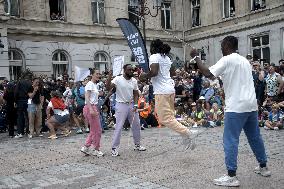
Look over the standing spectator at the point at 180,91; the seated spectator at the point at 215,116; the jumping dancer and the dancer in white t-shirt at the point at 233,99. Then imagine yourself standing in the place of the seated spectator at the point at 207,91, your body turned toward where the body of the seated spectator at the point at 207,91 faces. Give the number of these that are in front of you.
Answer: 3

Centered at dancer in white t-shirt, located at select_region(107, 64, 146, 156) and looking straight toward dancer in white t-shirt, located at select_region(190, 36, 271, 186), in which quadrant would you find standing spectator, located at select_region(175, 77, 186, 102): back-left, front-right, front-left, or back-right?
back-left

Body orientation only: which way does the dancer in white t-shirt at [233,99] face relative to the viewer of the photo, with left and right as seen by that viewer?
facing away from the viewer and to the left of the viewer

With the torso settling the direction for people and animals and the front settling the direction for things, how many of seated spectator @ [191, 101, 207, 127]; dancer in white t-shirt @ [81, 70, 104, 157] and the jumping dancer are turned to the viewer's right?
1

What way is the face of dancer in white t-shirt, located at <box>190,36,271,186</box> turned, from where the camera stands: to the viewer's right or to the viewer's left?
to the viewer's left
